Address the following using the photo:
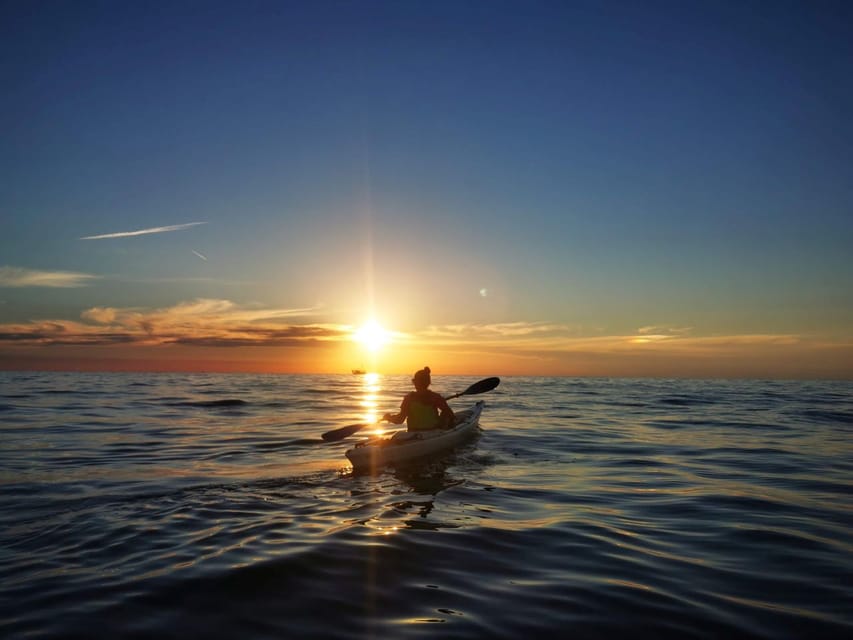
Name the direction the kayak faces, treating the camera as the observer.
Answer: facing away from the viewer and to the right of the viewer
